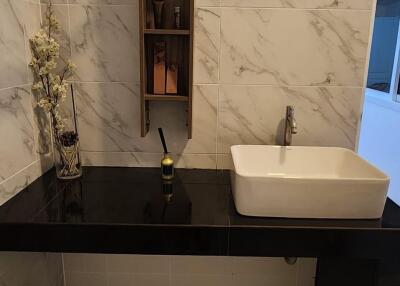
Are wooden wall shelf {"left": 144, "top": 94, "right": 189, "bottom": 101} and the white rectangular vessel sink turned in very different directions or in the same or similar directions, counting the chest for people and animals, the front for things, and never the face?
same or similar directions

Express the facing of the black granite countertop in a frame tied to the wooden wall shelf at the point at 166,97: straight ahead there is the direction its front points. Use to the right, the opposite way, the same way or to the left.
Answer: the same way

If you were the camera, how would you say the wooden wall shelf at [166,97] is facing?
facing the viewer

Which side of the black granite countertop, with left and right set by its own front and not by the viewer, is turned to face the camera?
front

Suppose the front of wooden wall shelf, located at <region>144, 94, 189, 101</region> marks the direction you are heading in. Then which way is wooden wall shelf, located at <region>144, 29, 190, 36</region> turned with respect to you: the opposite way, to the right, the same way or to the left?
the same way

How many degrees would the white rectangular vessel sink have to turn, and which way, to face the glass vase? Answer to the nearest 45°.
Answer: approximately 90° to its right

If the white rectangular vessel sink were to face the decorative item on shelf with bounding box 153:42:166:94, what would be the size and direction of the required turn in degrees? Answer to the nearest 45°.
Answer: approximately 90° to its right

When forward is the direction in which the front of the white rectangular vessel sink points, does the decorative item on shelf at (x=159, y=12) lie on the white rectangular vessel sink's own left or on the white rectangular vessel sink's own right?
on the white rectangular vessel sink's own right

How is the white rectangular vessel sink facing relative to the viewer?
toward the camera

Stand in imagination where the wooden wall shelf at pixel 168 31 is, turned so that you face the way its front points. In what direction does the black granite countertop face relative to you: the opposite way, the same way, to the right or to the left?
the same way
